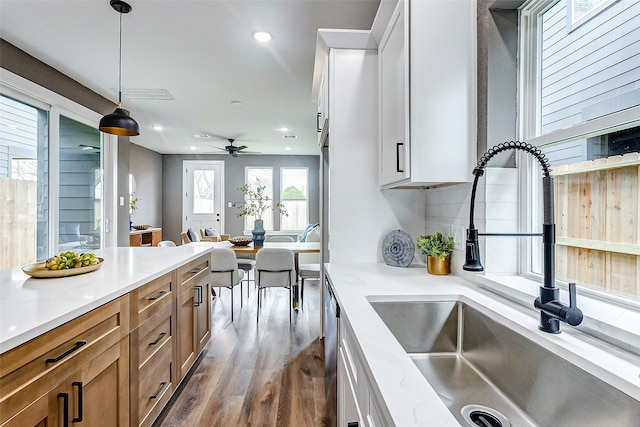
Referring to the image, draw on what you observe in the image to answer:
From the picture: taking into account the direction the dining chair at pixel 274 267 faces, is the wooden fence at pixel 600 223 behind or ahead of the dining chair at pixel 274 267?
behind

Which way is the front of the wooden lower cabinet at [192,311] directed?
to the viewer's right

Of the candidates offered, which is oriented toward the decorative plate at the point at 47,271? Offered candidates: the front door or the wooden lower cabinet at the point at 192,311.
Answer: the front door

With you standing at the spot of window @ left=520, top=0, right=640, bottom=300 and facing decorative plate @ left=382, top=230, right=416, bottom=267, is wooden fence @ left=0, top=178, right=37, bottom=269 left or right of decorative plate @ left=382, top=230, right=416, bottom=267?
left

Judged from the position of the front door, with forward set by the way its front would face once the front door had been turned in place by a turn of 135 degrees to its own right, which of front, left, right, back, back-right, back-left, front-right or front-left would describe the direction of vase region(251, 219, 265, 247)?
back-left

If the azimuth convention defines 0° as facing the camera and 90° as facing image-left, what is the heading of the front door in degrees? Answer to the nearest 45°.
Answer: approximately 0°

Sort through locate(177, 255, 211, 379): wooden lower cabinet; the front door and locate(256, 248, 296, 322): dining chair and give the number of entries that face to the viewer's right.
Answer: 1

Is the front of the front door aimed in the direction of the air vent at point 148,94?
yes

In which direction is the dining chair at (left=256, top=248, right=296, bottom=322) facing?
away from the camera

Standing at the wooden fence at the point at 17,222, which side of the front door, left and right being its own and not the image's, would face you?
front

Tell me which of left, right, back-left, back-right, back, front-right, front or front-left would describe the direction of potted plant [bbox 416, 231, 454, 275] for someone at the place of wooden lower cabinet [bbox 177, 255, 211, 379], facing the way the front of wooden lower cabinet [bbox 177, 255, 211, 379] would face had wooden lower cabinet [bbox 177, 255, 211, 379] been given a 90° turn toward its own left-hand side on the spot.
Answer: back-right

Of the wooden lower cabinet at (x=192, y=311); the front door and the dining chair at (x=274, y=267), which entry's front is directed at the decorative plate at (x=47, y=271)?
the front door

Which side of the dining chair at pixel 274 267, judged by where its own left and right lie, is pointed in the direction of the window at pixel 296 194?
front

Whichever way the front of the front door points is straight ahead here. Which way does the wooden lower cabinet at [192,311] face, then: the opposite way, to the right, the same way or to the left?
to the left

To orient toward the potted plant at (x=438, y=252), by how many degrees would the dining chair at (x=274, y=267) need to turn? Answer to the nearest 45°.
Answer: approximately 135° to its right

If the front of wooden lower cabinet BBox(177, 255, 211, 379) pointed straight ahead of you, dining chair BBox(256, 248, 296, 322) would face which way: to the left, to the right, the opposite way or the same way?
to the left
